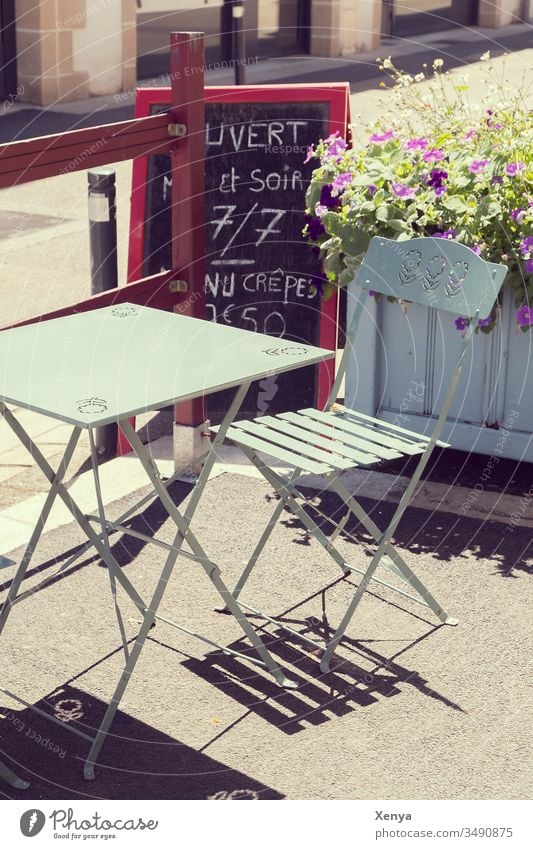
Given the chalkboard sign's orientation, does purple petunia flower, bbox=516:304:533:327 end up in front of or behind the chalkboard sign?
in front

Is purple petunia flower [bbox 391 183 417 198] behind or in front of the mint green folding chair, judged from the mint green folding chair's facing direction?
behind

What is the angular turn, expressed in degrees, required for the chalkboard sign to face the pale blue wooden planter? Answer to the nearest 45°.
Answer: approximately 45° to its left

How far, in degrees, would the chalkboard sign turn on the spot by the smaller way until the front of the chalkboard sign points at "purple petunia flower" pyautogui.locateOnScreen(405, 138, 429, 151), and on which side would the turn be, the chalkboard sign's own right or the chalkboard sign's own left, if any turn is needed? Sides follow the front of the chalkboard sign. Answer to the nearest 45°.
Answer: approximately 45° to the chalkboard sign's own left

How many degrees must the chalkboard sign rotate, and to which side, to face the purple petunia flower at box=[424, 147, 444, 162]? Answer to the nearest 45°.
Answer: approximately 45° to its left

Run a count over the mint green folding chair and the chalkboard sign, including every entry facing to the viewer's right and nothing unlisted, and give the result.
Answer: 0

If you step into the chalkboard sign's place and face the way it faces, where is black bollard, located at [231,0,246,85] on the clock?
The black bollard is roughly at 6 o'clock from the chalkboard sign.

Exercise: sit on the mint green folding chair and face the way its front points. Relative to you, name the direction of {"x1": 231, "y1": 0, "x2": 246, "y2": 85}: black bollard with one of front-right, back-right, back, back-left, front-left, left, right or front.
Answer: back-right

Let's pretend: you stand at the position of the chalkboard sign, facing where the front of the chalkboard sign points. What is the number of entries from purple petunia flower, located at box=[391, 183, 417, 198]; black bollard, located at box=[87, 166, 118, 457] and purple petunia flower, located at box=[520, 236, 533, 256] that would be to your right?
1

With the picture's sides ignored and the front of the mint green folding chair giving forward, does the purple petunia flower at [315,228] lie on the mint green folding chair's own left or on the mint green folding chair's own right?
on the mint green folding chair's own right

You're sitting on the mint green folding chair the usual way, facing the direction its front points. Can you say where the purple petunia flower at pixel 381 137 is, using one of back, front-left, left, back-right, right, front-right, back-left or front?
back-right

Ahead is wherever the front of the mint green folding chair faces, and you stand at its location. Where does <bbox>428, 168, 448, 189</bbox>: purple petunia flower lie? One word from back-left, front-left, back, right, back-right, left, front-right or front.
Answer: back-right

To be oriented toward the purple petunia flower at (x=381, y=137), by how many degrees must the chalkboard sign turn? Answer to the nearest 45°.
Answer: approximately 45° to its left

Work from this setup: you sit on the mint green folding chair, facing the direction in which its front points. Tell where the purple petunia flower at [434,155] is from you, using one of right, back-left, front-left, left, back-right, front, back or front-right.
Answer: back-right

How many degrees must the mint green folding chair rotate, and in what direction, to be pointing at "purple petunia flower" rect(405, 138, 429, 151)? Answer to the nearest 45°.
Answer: approximately 135° to its right
